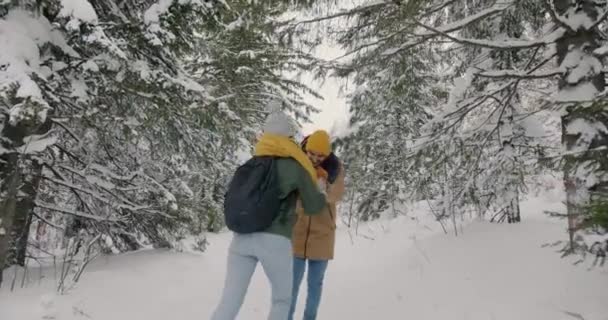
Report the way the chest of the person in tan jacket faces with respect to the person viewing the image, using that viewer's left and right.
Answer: facing the viewer and to the left of the viewer

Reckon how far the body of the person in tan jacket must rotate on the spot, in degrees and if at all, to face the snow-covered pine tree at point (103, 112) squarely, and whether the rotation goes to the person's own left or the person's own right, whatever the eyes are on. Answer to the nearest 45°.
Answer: approximately 45° to the person's own right

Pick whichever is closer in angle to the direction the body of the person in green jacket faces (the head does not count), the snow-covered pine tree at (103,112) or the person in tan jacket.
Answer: the person in tan jacket

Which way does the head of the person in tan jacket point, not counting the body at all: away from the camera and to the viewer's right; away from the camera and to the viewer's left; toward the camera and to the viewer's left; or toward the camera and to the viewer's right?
toward the camera and to the viewer's left

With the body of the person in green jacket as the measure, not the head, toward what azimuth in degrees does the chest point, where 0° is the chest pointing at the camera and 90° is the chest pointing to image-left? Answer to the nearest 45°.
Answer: approximately 225°

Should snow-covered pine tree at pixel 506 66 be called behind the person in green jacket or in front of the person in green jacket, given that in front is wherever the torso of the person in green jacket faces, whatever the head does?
in front

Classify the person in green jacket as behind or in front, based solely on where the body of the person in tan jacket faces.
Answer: in front

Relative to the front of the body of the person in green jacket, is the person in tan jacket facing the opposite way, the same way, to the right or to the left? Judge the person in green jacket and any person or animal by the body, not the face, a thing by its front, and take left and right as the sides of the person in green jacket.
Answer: the opposite way

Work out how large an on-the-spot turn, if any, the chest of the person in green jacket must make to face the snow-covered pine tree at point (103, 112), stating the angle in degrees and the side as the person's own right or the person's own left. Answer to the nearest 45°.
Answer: approximately 90° to the person's own left

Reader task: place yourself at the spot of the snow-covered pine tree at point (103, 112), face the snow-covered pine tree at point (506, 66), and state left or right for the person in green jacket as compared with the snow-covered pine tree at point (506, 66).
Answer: right
